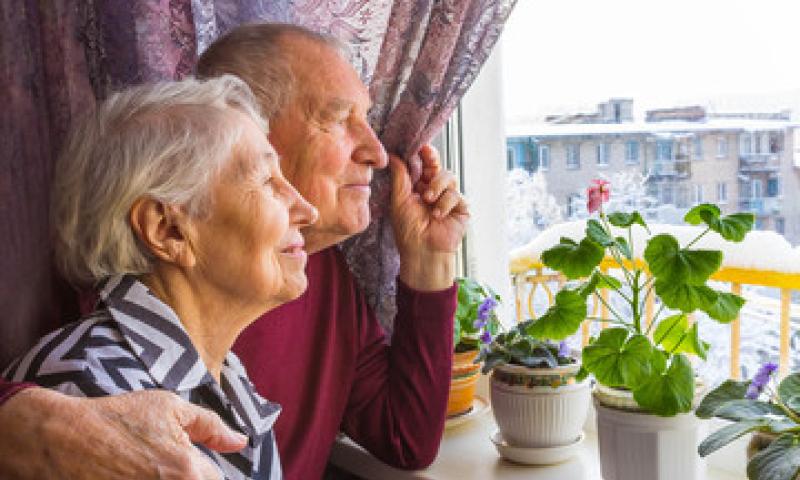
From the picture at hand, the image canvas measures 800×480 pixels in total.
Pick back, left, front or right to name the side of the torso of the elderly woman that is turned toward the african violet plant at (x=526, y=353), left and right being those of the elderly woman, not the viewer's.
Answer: front

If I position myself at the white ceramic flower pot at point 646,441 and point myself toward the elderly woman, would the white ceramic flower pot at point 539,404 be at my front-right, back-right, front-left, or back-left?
front-right

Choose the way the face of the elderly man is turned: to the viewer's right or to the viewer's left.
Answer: to the viewer's right

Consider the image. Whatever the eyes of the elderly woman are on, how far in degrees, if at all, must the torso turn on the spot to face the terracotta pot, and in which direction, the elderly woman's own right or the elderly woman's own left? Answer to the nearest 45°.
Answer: approximately 45° to the elderly woman's own left

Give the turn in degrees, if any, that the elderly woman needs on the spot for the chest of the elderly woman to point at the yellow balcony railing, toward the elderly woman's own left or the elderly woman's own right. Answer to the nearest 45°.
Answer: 0° — they already face it

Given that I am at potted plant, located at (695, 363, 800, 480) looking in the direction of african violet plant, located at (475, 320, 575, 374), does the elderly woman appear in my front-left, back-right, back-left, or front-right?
front-left

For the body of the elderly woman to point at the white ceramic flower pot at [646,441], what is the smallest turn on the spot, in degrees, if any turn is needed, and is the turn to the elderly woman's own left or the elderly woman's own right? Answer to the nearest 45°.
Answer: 0° — they already face it

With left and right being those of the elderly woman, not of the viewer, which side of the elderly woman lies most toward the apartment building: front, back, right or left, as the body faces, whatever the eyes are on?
front

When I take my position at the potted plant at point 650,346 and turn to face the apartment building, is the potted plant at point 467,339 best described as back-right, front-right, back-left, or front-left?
front-left

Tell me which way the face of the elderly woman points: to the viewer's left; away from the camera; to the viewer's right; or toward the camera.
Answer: to the viewer's right

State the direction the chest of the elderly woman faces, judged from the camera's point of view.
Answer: to the viewer's right

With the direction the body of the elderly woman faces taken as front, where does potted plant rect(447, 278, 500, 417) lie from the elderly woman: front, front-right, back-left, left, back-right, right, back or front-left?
front-left

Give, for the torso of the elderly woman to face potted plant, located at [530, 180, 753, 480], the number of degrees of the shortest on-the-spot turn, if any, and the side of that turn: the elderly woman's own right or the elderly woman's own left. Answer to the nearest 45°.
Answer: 0° — they already face it

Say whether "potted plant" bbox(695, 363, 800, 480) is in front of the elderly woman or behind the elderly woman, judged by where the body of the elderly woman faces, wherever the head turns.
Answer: in front

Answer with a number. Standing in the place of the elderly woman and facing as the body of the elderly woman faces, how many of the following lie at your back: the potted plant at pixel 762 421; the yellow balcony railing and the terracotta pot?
0
